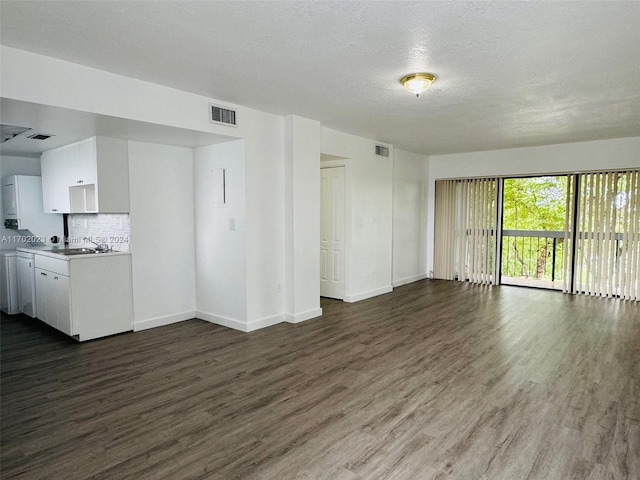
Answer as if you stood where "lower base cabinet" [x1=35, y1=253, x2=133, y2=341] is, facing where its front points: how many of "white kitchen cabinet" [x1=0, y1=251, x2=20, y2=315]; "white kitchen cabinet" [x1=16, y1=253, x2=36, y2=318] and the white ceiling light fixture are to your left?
1

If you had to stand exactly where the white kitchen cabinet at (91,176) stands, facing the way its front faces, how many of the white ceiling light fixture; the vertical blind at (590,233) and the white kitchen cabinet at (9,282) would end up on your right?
1

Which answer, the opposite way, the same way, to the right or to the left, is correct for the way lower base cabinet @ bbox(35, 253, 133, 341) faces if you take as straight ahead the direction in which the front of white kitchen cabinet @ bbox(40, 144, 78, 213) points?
the same way

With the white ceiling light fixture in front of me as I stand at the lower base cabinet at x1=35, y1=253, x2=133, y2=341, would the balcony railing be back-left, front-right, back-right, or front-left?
front-left

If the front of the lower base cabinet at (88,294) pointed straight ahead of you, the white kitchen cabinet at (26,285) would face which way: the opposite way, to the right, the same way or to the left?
the same way

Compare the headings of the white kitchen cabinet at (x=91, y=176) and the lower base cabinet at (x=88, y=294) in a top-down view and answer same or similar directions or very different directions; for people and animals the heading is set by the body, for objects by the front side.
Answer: same or similar directions

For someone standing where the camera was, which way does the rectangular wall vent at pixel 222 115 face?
facing the viewer and to the right of the viewer

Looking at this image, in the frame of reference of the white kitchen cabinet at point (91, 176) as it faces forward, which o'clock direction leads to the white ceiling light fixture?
The white ceiling light fixture is roughly at 9 o'clock from the white kitchen cabinet.

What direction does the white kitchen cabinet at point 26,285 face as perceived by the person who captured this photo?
facing the viewer and to the left of the viewer

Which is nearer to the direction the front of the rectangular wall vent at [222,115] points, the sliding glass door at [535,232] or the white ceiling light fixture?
the white ceiling light fixture

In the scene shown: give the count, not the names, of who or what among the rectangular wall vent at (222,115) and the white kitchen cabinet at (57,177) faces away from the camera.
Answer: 0

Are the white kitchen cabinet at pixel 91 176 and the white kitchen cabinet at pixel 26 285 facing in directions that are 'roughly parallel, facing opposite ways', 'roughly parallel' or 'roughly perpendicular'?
roughly parallel

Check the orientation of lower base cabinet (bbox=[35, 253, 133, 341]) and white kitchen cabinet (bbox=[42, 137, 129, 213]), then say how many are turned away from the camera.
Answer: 0

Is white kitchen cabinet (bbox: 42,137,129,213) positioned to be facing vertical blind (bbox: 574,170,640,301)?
no

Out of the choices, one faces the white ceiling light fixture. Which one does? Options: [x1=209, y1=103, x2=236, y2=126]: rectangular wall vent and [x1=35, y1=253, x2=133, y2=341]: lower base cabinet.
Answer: the rectangular wall vent

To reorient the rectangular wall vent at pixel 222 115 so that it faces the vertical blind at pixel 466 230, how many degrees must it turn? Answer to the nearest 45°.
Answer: approximately 90° to its left

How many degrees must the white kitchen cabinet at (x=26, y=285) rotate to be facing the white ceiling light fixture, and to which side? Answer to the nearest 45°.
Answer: approximately 90° to its left
